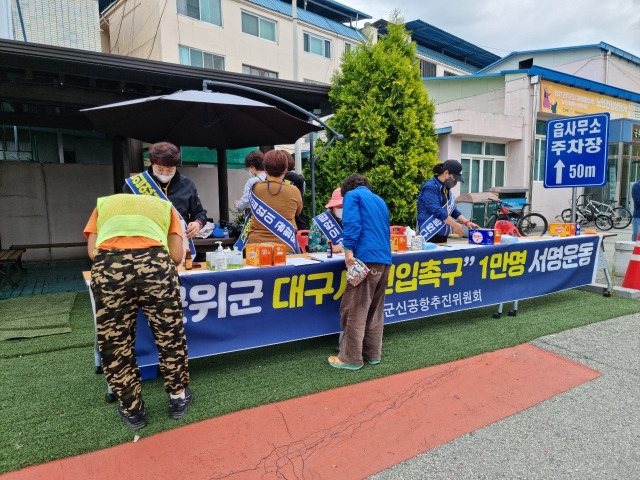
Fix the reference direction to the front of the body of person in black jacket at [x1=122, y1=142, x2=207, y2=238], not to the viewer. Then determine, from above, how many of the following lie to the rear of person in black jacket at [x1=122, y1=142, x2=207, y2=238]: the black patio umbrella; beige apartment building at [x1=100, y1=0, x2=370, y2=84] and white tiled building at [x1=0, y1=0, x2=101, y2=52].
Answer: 3

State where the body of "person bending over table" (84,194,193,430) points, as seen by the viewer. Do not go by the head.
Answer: away from the camera

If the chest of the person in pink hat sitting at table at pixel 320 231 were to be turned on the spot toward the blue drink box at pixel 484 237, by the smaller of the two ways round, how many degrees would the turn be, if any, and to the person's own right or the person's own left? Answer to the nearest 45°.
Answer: approximately 45° to the person's own left

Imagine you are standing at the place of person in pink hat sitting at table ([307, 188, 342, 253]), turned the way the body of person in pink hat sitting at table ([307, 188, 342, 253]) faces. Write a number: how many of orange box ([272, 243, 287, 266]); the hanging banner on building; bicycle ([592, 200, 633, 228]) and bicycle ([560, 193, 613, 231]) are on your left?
3

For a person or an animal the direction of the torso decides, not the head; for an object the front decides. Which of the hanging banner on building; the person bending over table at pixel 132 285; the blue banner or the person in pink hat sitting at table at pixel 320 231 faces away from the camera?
the person bending over table

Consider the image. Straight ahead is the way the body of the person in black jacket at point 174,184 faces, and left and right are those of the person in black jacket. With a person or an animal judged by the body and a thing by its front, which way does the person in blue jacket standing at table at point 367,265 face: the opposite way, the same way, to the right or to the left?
the opposite way

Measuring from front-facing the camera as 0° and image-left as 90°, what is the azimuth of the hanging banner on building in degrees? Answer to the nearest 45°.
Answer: approximately 315°

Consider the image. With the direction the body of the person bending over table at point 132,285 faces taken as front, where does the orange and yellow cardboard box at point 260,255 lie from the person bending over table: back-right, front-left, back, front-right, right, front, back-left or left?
front-right

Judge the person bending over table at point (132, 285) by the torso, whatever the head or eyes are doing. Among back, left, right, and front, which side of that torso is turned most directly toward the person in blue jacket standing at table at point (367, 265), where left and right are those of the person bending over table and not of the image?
right
